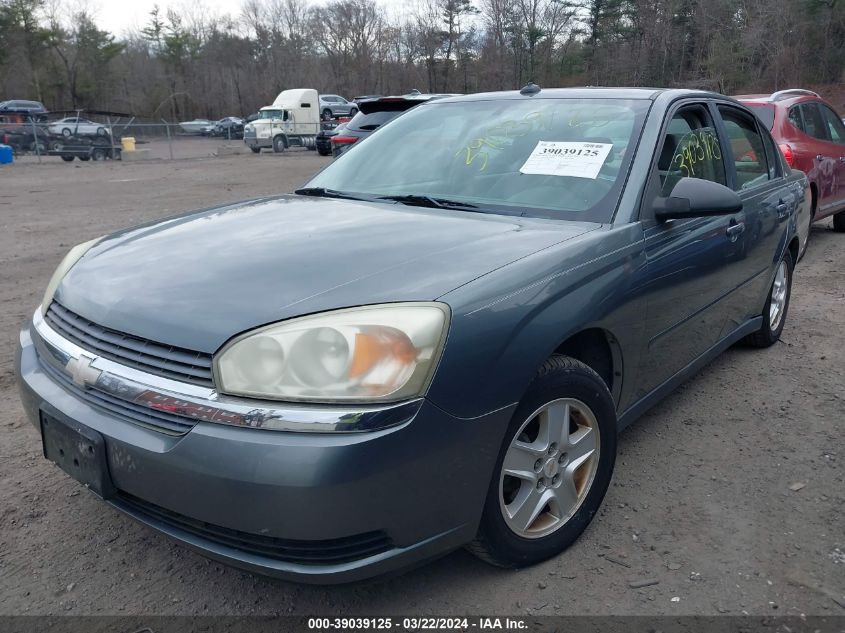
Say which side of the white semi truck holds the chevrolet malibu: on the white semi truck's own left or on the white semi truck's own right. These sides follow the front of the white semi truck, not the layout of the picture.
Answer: on the white semi truck's own left

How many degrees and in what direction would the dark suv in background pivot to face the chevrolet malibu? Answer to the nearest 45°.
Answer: approximately 135° to its right

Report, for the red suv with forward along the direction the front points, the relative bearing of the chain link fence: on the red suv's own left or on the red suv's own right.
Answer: on the red suv's own left

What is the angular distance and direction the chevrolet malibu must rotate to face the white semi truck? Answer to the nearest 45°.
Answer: approximately 135° to its right

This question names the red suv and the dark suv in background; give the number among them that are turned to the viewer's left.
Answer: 0

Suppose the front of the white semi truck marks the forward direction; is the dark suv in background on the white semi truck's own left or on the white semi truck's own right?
on the white semi truck's own left

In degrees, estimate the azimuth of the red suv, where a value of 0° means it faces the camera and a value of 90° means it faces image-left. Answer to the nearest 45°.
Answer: approximately 225°

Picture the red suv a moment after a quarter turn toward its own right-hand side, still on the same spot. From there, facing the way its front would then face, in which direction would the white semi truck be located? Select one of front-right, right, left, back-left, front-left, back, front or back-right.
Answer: back

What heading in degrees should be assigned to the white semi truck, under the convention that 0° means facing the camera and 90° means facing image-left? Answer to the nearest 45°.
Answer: approximately 45°

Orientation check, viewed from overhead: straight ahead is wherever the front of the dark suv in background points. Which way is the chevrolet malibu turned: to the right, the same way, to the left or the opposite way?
the opposite way

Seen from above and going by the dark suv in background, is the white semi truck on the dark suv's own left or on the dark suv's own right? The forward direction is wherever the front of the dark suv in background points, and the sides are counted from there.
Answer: on the dark suv's own left

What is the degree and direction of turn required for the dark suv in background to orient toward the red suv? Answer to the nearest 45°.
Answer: approximately 90° to its right

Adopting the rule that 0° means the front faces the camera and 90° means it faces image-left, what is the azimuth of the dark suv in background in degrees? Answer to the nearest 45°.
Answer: approximately 225°

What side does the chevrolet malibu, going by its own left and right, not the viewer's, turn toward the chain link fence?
right

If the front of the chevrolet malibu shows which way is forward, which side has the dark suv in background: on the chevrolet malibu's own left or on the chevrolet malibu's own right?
on the chevrolet malibu's own right

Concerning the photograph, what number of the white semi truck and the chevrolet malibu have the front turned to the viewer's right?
0

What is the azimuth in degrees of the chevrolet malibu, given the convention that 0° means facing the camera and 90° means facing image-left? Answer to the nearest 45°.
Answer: approximately 45°
